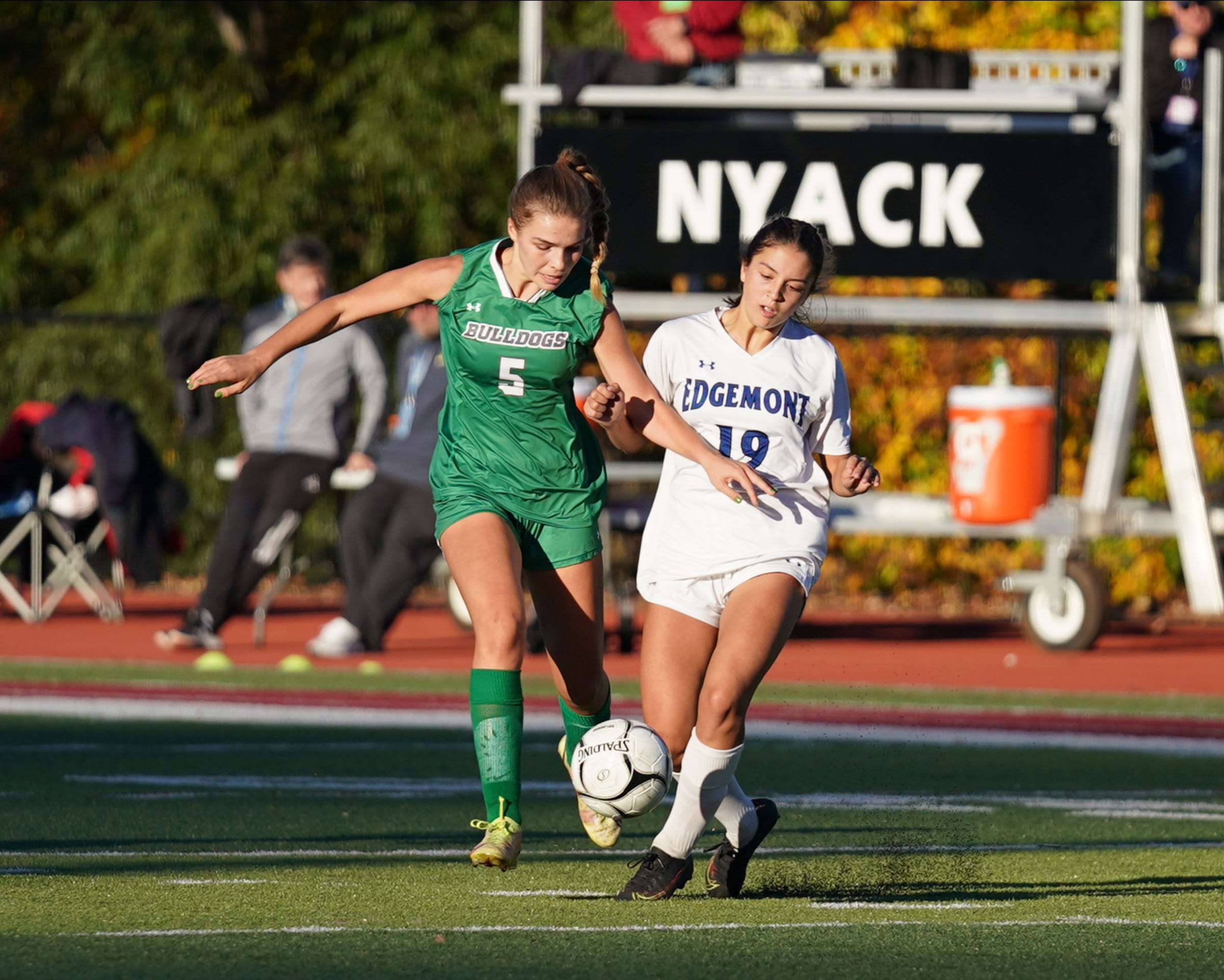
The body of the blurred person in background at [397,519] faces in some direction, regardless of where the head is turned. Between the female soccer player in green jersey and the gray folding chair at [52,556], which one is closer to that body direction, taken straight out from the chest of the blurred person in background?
the female soccer player in green jersey

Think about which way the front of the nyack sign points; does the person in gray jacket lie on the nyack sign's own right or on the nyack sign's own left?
on the nyack sign's own right

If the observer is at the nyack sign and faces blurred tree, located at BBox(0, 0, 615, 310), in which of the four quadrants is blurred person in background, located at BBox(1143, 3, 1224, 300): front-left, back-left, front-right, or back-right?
back-right

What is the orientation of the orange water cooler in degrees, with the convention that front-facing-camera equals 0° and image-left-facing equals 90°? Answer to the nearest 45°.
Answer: approximately 45°

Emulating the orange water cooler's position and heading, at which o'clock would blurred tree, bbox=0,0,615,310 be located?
The blurred tree is roughly at 3 o'clock from the orange water cooler.

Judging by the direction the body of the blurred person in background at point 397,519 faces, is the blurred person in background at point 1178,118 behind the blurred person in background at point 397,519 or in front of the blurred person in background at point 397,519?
behind

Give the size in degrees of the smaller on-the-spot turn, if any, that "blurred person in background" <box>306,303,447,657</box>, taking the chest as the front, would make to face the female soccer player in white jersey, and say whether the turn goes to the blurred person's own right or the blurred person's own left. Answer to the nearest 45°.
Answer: approximately 45° to the blurred person's own left
